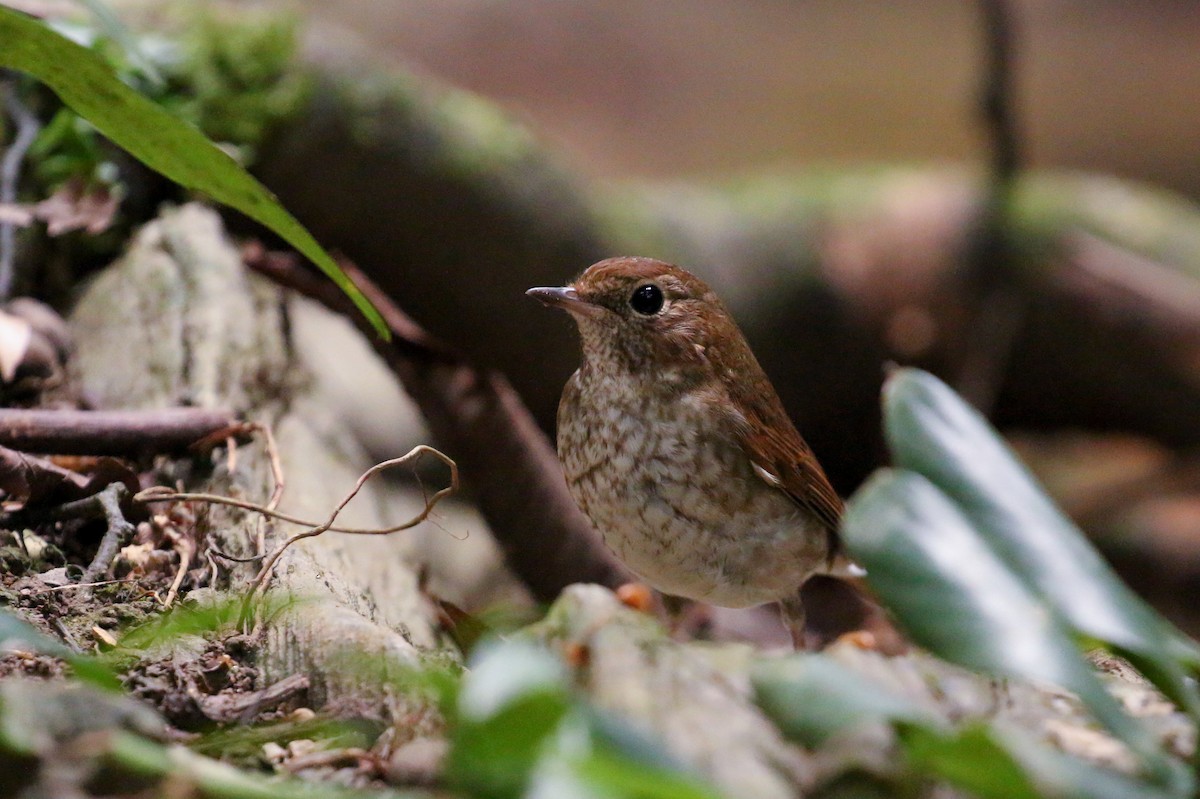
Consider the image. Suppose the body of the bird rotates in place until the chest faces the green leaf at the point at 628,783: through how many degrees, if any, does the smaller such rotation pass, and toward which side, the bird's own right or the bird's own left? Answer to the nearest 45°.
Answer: approximately 45° to the bird's own left

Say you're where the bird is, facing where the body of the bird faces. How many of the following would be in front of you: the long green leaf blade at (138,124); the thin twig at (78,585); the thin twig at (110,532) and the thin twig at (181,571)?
4

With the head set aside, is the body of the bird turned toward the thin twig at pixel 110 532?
yes

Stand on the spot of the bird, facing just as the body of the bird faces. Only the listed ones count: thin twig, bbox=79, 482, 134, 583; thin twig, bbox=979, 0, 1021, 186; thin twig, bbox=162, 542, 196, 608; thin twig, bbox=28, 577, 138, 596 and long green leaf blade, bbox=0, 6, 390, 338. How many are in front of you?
4

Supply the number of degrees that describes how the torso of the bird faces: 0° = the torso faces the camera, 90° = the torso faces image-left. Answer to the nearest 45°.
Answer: approximately 45°

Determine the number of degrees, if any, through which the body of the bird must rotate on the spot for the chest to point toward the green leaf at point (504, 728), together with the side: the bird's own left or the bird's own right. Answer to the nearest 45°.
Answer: approximately 45° to the bird's own left
